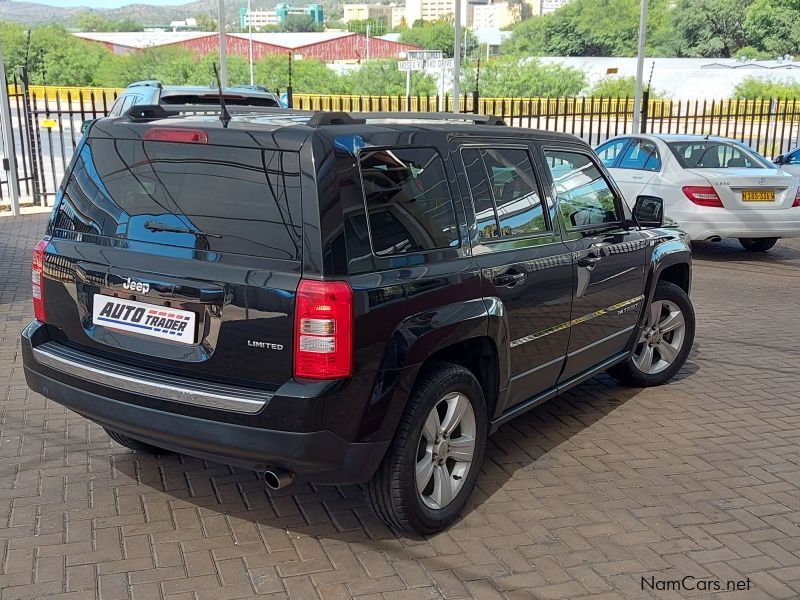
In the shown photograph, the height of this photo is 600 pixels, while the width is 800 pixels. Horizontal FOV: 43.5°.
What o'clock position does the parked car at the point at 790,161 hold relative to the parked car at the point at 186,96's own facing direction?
the parked car at the point at 790,161 is roughly at 4 o'clock from the parked car at the point at 186,96.

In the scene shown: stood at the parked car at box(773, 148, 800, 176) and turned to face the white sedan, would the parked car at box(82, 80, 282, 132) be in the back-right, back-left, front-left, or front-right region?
front-right

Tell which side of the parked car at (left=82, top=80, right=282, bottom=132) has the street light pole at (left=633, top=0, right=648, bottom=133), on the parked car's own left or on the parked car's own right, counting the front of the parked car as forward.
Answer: on the parked car's own right

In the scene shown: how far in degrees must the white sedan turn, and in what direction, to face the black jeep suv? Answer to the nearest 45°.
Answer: approximately 135° to its left

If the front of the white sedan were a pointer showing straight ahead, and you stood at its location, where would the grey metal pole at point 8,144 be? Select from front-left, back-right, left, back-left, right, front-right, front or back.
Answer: front-left

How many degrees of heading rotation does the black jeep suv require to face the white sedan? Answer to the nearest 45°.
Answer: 0° — it already faces it

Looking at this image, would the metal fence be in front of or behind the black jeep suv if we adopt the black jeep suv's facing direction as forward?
in front

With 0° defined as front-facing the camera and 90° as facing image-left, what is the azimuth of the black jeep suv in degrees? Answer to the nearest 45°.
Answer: approximately 225°

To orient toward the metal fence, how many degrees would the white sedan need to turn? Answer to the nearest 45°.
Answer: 0° — it already faces it

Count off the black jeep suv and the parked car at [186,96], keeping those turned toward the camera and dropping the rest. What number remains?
0

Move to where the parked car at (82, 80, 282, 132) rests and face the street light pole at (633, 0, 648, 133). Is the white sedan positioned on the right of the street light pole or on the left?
right

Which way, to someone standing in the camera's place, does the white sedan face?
facing away from the viewer and to the left of the viewer

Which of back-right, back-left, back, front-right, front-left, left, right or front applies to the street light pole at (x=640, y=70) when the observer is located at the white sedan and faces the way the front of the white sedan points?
front-right

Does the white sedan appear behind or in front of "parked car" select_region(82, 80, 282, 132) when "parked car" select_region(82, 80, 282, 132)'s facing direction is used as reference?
behind

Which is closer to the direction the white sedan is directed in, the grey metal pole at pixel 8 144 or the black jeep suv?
the grey metal pole

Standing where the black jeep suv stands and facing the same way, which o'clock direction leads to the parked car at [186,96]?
The parked car is roughly at 10 o'clock from the black jeep suv.

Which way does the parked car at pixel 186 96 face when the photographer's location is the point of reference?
facing away from the viewer and to the left of the viewer
